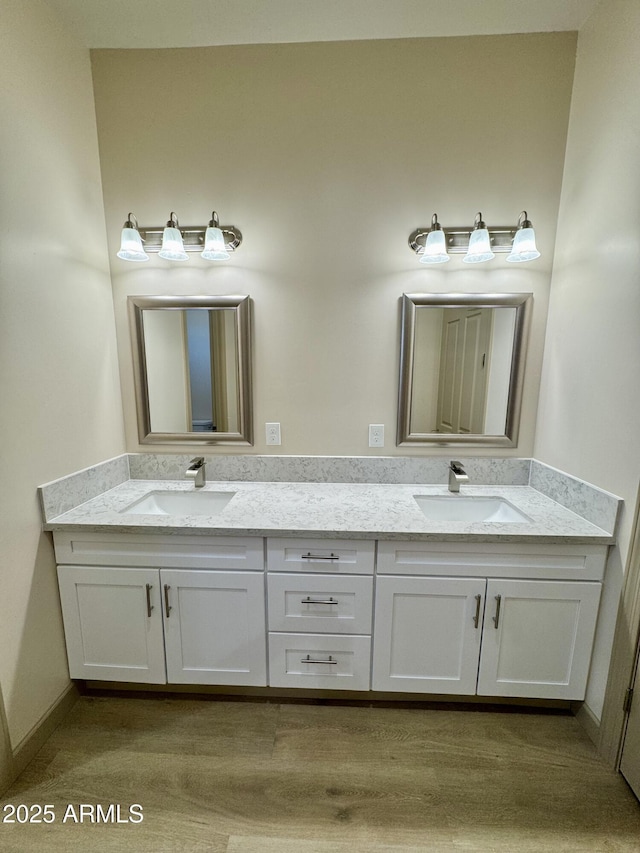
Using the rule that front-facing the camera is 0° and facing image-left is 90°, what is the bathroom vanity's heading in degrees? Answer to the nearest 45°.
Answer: approximately 0°

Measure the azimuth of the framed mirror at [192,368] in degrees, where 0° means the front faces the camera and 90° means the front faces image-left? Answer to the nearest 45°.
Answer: approximately 0°

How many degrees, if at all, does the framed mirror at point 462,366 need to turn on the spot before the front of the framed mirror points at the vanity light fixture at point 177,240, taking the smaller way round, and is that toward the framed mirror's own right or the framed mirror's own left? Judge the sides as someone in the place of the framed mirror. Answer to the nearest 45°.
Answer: approximately 45° to the framed mirror's own right

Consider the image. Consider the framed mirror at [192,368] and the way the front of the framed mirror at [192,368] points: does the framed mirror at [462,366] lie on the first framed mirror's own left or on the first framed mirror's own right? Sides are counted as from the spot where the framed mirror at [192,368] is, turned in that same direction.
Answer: on the first framed mirror's own left
